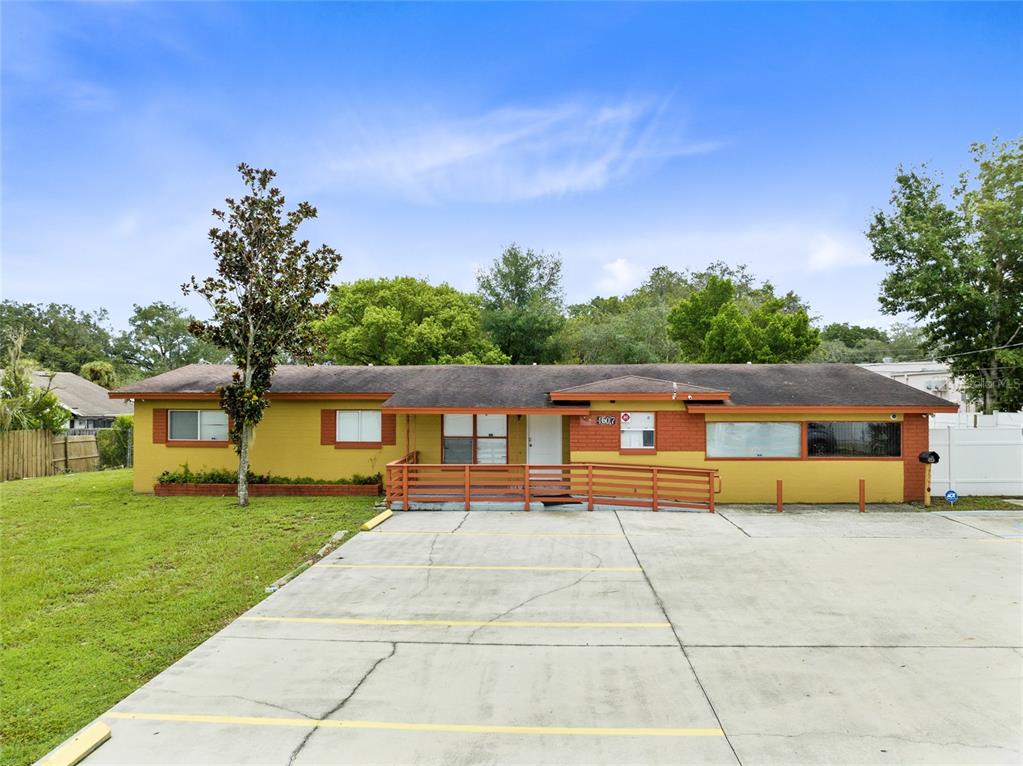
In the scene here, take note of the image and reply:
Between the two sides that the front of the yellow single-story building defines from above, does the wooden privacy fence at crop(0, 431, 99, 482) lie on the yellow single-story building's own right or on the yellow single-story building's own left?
on the yellow single-story building's own right

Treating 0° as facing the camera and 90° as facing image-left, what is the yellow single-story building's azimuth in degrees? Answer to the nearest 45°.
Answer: approximately 0°

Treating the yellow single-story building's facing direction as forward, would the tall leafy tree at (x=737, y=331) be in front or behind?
behind

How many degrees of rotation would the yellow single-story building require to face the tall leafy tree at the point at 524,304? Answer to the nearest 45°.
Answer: approximately 180°

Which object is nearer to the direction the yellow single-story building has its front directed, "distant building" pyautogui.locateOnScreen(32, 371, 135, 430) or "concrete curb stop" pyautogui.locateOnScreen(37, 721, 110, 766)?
the concrete curb stop

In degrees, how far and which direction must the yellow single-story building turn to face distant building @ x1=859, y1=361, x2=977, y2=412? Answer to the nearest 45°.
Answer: approximately 135° to its left

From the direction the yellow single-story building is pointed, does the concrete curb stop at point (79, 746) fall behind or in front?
in front
